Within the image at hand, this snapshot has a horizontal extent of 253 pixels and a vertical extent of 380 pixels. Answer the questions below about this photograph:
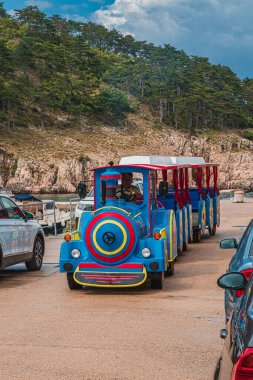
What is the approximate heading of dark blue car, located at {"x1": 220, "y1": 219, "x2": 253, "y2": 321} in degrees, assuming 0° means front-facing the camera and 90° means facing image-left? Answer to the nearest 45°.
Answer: approximately 180°

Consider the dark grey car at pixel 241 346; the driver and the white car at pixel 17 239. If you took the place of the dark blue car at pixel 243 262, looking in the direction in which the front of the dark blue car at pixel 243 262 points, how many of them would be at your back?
1

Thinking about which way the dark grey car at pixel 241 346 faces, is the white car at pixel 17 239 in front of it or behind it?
in front

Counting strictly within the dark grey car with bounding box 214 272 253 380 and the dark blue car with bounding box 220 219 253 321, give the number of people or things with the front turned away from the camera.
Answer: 2

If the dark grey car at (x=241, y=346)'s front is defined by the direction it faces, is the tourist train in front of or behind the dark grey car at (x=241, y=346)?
in front

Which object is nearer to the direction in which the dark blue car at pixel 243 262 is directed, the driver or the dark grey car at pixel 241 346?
the driver

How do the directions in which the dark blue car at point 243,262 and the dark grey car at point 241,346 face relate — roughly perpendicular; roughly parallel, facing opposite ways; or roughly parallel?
roughly parallel

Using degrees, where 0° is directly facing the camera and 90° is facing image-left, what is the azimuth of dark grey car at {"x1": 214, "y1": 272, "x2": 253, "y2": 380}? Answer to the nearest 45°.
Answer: approximately 180°

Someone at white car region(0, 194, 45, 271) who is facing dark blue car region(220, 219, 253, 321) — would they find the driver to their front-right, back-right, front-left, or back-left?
front-left

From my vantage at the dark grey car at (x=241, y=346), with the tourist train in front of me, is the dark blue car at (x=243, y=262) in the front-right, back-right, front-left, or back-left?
front-right

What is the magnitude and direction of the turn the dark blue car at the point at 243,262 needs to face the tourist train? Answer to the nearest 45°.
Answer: approximately 45° to its left

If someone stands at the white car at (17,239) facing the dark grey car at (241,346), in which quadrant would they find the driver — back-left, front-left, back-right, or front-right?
front-left
